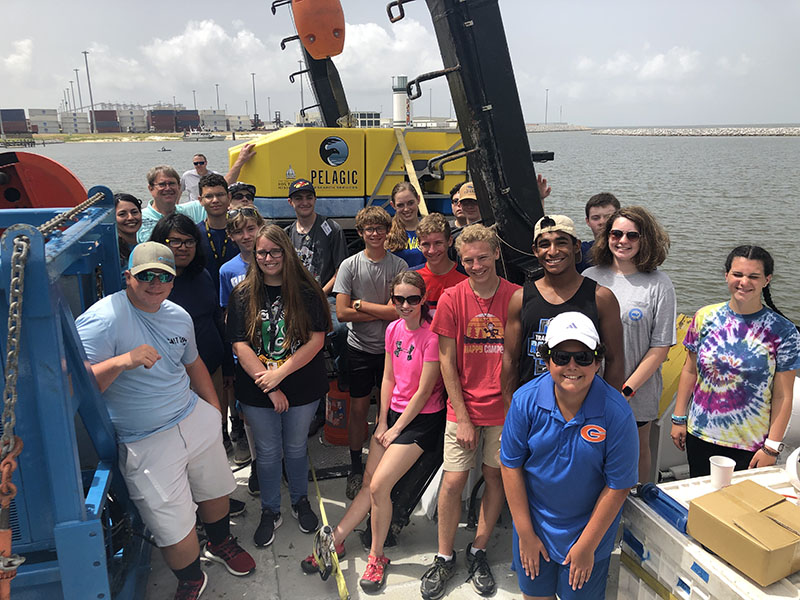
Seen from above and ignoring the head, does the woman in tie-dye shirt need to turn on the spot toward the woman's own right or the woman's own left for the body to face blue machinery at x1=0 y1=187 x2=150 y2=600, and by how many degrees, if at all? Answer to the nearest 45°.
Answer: approximately 45° to the woman's own right

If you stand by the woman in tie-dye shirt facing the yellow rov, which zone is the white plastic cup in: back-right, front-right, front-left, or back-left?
back-left

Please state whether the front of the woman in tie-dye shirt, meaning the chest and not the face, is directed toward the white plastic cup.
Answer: yes

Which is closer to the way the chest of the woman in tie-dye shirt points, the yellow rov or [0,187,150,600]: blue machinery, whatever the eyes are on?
the blue machinery

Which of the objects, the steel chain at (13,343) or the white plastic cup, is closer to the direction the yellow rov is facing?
the steel chain

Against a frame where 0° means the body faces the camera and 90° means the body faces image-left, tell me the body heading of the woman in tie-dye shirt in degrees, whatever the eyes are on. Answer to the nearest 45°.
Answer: approximately 0°

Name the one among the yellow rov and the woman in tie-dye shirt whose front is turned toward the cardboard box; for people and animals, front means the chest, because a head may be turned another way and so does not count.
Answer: the woman in tie-dye shirt

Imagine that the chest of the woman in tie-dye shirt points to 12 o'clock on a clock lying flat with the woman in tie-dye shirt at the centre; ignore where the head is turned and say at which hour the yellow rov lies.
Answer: The yellow rov is roughly at 4 o'clock from the woman in tie-dye shirt.

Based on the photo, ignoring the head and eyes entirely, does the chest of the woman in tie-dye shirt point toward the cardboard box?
yes
